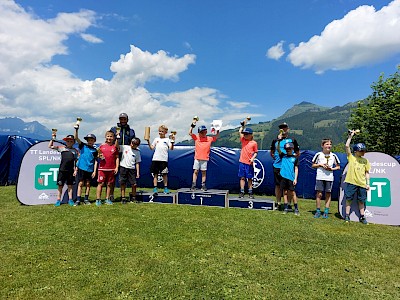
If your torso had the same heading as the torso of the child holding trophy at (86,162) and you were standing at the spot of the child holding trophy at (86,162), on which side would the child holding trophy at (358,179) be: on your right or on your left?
on your left

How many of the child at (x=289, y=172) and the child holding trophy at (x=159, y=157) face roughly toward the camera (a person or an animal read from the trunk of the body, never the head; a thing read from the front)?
2

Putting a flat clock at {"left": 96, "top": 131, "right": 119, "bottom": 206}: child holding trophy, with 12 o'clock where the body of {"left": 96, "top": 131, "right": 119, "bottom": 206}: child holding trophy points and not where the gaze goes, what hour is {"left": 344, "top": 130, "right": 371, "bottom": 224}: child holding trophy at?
{"left": 344, "top": 130, "right": 371, "bottom": 224}: child holding trophy is roughly at 10 o'clock from {"left": 96, "top": 131, "right": 119, "bottom": 206}: child holding trophy.

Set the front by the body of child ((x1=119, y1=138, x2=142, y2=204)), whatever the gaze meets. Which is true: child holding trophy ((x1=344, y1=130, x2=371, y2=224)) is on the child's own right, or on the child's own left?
on the child's own left

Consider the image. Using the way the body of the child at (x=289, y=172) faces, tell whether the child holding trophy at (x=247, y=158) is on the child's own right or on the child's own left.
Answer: on the child's own right

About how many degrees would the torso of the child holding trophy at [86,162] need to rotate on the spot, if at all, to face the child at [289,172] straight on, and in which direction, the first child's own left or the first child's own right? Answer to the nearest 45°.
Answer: approximately 45° to the first child's own left

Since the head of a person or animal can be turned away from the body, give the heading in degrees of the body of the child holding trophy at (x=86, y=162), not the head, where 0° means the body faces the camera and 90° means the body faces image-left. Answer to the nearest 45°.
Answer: approximately 0°

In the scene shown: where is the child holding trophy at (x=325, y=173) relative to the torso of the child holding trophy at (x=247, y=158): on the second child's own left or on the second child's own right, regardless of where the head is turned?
on the second child's own left
